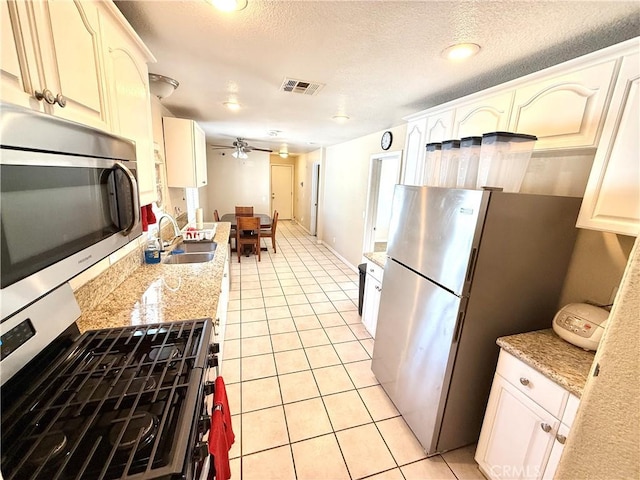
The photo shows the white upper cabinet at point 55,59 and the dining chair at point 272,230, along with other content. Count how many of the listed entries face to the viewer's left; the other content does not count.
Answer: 1

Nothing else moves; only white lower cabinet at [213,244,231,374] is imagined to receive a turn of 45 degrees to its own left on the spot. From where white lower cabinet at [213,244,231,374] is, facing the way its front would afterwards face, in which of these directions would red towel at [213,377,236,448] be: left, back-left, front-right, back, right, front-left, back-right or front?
back-right

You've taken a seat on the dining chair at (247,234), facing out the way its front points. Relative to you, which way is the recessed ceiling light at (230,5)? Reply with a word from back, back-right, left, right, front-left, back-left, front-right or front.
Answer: back

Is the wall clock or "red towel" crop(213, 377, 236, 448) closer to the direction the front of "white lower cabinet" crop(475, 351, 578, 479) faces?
the red towel

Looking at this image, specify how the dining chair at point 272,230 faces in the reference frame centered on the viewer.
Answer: facing to the left of the viewer

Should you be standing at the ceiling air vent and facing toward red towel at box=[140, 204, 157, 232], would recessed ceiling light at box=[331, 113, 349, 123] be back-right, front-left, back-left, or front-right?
back-right

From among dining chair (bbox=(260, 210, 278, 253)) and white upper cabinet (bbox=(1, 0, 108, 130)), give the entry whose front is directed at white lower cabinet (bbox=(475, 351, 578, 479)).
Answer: the white upper cabinet

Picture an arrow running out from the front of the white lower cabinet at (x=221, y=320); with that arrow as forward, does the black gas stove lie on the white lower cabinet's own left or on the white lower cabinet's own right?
on the white lower cabinet's own right

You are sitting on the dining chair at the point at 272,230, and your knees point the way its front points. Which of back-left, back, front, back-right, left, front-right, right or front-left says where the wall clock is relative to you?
back-left

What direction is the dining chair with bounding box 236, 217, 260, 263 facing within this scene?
away from the camera

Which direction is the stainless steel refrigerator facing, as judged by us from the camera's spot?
facing the viewer and to the left of the viewer

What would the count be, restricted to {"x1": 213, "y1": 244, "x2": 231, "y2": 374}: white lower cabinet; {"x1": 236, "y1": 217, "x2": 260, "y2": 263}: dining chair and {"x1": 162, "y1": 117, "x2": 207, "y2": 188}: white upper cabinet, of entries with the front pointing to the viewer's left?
0

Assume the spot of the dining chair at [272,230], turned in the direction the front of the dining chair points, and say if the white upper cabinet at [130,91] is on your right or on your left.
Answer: on your left

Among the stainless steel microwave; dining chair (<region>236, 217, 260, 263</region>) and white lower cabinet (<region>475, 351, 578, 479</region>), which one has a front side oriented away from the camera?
the dining chair

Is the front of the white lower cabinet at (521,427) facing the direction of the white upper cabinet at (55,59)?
yes

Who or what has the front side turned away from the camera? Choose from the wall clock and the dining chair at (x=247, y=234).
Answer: the dining chair

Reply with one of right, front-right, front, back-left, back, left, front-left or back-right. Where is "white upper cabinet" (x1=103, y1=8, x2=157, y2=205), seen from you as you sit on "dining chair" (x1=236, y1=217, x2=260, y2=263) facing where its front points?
back

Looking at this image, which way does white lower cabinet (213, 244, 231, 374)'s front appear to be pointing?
to the viewer's right

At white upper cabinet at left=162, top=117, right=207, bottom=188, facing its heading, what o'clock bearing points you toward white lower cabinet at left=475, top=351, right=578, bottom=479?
The white lower cabinet is roughly at 2 o'clock from the white upper cabinet.

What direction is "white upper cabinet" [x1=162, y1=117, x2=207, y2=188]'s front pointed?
to the viewer's right

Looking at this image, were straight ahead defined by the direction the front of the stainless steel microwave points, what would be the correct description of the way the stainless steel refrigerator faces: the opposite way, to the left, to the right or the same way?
the opposite way
